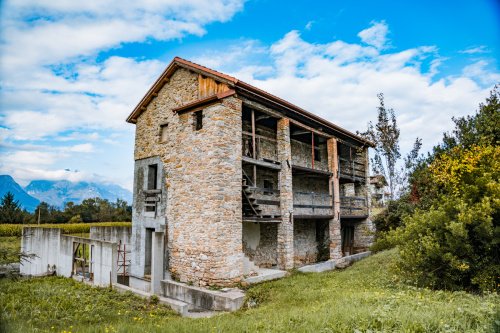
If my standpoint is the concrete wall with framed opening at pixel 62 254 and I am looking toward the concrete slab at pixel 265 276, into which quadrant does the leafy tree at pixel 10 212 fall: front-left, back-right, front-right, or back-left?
back-left

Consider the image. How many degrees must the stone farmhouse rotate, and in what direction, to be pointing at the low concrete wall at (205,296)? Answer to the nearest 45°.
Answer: approximately 45° to its right

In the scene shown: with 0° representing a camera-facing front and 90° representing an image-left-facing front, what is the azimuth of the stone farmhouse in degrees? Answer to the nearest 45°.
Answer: approximately 315°

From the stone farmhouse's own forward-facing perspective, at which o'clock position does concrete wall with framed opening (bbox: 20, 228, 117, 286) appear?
The concrete wall with framed opening is roughly at 5 o'clock from the stone farmhouse.

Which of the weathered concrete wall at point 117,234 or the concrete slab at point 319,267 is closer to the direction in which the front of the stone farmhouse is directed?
the concrete slab

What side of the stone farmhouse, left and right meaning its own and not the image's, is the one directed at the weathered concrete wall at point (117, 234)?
back

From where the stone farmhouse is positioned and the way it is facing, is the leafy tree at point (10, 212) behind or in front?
behind

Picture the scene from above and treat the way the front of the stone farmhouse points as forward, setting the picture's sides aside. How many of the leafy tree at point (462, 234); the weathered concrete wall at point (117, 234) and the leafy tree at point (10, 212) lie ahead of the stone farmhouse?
1
